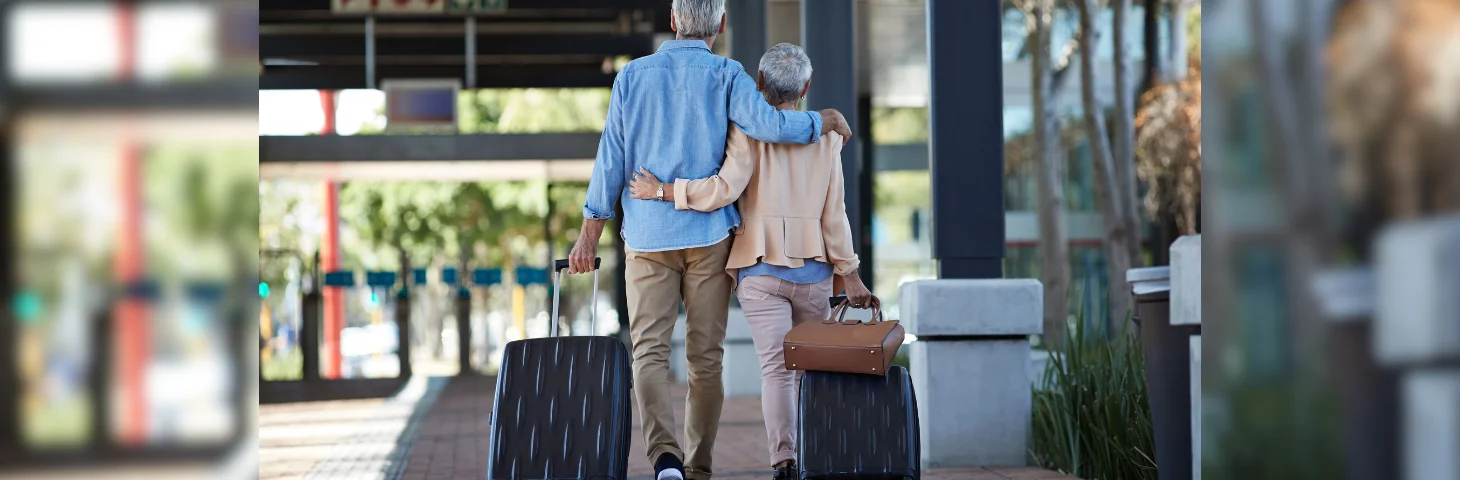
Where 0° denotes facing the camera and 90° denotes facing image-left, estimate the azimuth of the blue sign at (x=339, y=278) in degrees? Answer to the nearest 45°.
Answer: approximately 0°

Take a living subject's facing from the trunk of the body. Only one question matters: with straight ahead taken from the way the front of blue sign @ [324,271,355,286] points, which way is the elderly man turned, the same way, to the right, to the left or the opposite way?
the opposite way

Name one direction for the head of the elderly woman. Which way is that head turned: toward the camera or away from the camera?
away from the camera

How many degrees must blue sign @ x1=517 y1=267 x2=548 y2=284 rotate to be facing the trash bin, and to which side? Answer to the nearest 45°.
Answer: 0° — it already faces it

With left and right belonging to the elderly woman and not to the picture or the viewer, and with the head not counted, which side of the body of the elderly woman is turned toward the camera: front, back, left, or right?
back
